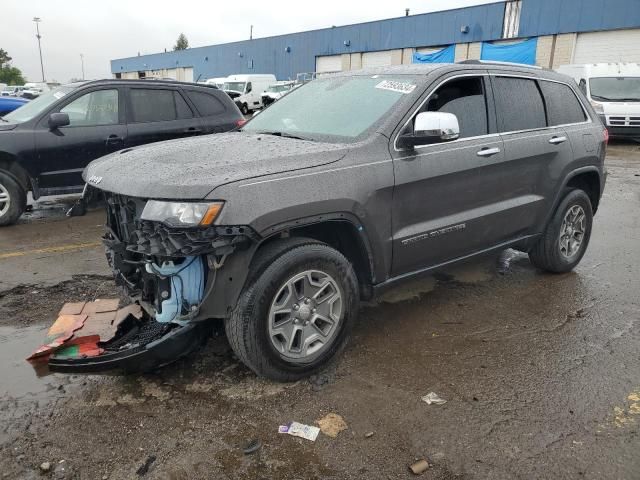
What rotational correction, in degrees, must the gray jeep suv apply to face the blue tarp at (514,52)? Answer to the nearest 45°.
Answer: approximately 135° to its right

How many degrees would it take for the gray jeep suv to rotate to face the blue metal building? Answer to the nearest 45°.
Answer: approximately 135° to its right

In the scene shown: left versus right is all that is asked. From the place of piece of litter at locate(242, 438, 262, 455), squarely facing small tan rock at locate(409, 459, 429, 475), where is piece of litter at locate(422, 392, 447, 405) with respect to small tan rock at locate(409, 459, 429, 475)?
left

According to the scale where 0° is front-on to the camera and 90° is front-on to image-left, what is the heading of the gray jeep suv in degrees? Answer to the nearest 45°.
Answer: approximately 45°

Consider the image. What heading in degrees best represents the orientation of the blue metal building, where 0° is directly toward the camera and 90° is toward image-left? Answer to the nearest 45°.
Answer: approximately 45°

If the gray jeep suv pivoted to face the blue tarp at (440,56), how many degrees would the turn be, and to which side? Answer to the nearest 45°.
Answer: approximately 135° to its right

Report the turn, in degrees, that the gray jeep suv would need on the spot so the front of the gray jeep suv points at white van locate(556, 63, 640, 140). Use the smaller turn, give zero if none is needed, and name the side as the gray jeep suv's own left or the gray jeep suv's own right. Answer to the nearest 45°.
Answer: approximately 180°
